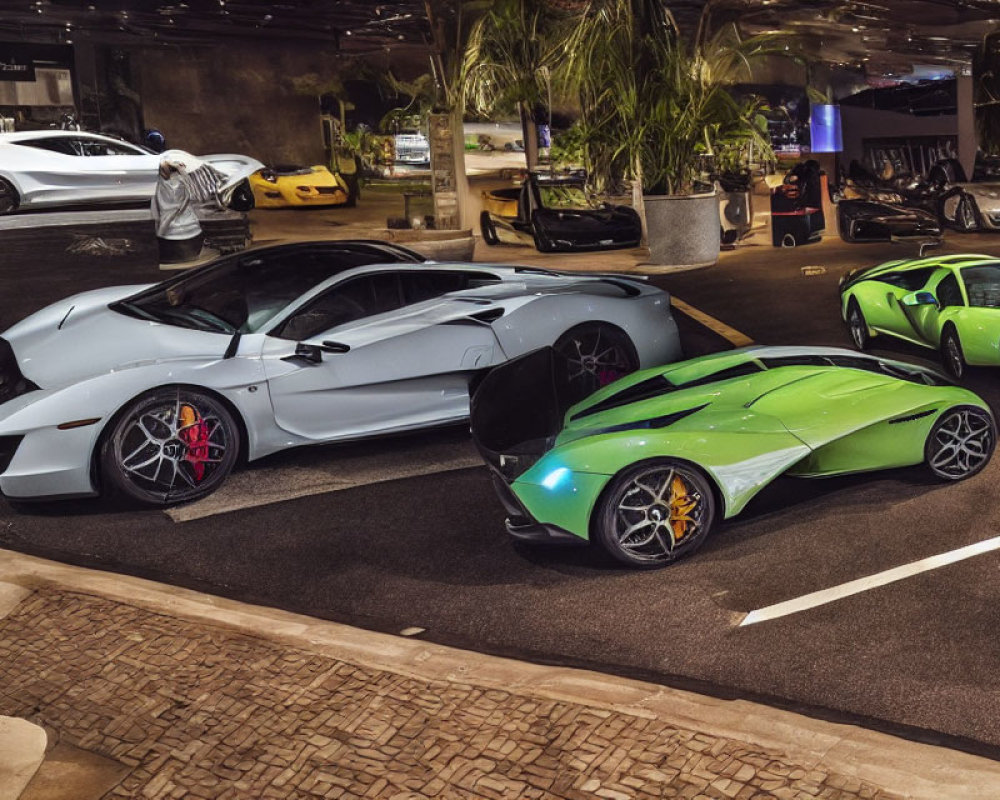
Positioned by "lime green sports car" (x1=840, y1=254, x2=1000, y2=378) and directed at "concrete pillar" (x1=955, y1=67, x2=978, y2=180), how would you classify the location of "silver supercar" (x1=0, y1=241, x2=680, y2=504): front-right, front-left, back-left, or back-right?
back-left

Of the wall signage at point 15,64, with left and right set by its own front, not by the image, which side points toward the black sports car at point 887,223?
left

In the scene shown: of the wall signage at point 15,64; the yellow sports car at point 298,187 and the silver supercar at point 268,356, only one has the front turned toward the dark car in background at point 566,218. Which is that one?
the yellow sports car

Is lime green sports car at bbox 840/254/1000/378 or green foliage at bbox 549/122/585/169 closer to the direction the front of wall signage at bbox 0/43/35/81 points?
the lime green sports car

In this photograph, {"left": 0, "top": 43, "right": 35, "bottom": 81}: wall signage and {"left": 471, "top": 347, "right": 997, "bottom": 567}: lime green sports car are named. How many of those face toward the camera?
1

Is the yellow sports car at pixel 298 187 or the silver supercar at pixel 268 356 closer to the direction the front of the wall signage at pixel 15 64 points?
the silver supercar

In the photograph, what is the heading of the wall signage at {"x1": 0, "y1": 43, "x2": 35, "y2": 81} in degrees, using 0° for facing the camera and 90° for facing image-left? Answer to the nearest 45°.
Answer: approximately 0°

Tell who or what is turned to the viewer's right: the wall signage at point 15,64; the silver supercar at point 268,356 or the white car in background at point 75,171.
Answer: the white car in background

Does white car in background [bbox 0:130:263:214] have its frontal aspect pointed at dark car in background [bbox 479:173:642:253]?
yes

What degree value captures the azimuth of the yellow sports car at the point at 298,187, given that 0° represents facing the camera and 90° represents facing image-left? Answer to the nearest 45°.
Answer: approximately 315°

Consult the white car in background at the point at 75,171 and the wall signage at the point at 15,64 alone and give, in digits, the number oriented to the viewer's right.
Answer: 1

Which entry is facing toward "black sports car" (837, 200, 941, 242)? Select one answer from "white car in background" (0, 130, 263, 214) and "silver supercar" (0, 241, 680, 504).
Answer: the white car in background

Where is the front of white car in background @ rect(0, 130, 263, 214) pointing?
to the viewer's right
